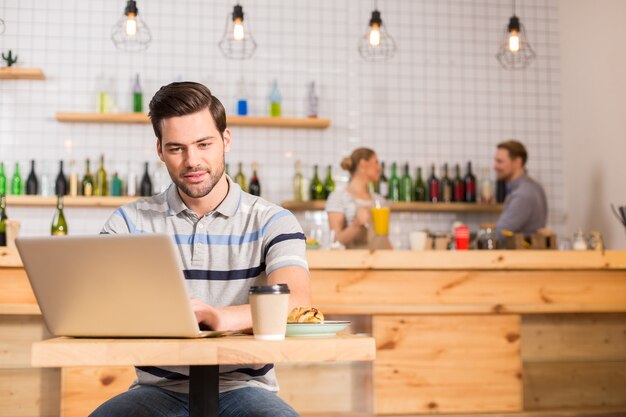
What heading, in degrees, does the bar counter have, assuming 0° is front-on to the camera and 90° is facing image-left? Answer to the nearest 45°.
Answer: approximately 0°

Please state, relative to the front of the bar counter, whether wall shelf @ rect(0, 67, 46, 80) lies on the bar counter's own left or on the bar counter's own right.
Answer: on the bar counter's own right

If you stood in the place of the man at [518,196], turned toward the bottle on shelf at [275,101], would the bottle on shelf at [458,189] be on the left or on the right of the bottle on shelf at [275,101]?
right

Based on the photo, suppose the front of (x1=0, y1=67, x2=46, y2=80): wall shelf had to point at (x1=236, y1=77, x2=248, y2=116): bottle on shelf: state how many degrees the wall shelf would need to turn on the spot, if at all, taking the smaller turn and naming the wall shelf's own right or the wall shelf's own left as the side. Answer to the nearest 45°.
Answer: approximately 90° to the wall shelf's own left

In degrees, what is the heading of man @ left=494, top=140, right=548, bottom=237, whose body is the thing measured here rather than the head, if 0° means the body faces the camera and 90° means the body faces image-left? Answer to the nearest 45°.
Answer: approximately 90°

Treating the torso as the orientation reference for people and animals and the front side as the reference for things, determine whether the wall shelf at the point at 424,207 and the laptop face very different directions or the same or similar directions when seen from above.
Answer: very different directions

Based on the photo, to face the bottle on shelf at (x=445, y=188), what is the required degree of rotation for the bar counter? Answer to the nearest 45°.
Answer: approximately 180°

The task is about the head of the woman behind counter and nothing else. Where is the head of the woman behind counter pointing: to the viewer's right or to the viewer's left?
to the viewer's right

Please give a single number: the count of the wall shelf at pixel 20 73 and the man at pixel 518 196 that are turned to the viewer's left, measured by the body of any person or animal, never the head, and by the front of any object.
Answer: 1

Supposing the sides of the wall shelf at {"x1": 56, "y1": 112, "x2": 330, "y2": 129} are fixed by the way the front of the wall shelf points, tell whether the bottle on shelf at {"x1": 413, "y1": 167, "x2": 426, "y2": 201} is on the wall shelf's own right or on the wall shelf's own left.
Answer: on the wall shelf's own left

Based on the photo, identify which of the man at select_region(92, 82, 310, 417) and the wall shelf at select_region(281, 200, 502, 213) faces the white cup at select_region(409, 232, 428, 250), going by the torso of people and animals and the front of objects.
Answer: the wall shelf
